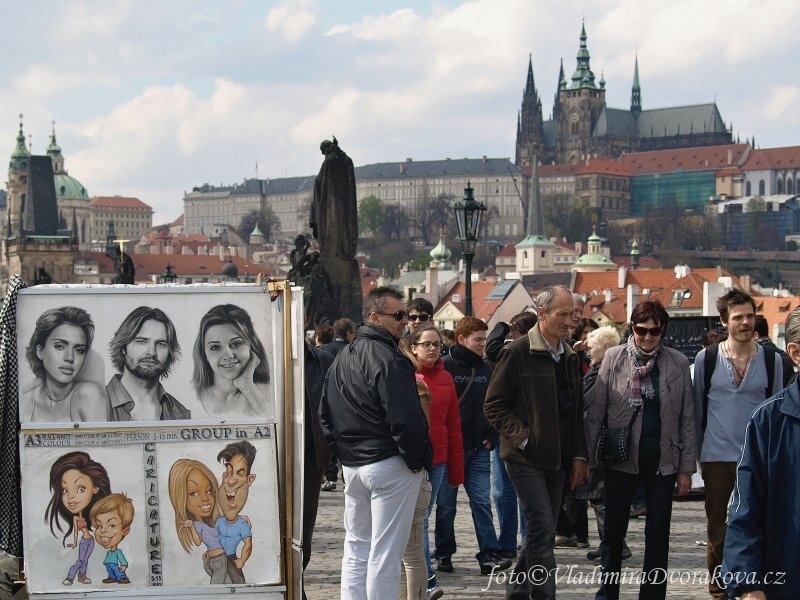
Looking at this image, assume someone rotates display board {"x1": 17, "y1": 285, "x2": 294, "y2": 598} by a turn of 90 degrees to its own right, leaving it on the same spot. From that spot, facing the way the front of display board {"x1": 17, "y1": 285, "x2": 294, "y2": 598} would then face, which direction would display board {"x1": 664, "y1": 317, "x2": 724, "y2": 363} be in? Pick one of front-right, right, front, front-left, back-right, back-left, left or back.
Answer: back-right

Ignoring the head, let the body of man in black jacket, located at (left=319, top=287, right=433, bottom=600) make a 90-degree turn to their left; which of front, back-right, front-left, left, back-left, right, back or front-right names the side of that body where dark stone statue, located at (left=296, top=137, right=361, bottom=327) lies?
front-right

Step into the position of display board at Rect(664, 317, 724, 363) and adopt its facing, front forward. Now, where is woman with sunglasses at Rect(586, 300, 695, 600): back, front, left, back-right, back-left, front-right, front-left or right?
front

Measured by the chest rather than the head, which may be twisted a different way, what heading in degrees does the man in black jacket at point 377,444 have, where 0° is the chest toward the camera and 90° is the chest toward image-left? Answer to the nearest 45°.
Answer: approximately 225°

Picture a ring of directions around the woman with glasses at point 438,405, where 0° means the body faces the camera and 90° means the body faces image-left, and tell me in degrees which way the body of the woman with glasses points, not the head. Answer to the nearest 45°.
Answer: approximately 0°

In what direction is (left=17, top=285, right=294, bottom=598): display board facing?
toward the camera

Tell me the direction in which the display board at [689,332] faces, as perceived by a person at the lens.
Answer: facing the viewer

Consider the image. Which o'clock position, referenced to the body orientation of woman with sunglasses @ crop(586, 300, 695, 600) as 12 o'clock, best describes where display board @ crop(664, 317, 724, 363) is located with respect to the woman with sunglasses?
The display board is roughly at 6 o'clock from the woman with sunglasses.

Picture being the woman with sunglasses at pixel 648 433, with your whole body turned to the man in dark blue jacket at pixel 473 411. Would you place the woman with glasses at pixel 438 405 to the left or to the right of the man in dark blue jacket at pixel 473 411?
left

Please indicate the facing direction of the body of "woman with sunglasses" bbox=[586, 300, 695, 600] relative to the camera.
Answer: toward the camera

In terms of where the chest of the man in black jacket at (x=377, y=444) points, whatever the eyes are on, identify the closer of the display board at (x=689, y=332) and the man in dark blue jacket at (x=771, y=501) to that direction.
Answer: the display board
